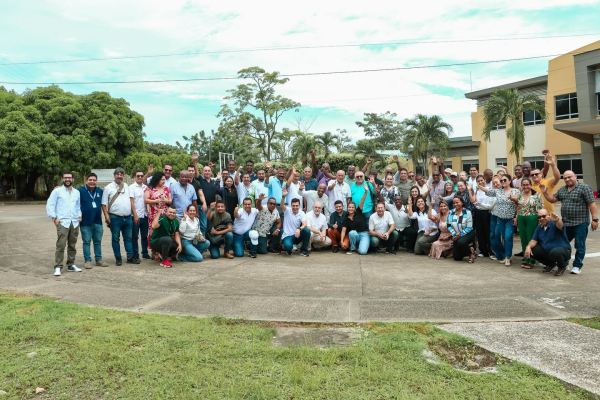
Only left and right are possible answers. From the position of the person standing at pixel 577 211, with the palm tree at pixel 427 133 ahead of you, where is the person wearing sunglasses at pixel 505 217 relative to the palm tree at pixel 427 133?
left

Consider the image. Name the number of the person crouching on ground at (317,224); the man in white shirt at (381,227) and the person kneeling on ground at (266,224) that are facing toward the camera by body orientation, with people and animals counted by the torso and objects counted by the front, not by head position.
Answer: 3

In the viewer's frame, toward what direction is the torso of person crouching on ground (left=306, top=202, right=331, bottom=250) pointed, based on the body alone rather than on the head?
toward the camera

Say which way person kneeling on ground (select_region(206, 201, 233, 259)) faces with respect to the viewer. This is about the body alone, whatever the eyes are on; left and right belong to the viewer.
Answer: facing the viewer

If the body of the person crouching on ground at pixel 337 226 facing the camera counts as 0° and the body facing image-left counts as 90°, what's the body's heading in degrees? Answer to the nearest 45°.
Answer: approximately 0°

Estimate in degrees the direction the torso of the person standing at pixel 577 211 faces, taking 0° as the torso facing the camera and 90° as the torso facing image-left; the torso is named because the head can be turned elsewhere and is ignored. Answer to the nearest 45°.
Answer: approximately 45°

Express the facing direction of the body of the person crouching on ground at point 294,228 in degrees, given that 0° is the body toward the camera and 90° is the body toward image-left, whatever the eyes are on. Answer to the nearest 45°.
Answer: approximately 0°

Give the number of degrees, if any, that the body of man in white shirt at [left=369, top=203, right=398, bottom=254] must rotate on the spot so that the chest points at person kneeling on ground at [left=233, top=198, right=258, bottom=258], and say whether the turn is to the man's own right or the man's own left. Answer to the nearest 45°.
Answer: approximately 90° to the man's own right

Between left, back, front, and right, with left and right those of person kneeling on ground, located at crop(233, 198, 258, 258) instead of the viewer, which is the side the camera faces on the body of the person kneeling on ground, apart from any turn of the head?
front

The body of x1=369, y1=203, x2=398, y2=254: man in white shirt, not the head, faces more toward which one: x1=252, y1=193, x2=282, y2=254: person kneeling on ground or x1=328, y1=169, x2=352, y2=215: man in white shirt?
the person kneeling on ground

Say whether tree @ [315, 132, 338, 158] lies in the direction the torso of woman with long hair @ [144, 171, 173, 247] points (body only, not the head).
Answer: no

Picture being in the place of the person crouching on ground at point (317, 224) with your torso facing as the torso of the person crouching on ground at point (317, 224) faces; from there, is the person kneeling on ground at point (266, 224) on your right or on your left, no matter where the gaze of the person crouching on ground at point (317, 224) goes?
on your right

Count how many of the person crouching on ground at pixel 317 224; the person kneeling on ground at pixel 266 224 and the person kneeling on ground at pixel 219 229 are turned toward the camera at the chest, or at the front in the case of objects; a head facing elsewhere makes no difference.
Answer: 3

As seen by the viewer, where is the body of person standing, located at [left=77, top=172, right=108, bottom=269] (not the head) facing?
toward the camera

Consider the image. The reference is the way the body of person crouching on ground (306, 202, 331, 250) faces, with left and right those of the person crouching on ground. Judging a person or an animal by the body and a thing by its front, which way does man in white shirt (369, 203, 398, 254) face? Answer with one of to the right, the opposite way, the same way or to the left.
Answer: the same way

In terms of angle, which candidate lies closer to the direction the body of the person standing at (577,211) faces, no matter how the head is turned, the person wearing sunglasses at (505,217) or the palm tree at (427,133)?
the person wearing sunglasses

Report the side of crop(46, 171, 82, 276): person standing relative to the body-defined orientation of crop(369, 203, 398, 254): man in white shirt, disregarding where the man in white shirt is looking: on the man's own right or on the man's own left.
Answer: on the man's own right

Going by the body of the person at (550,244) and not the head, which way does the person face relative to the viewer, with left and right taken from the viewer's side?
facing the viewer and to the left of the viewer
